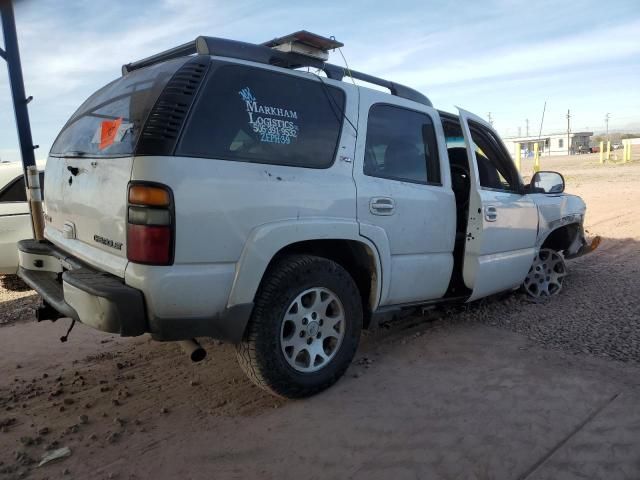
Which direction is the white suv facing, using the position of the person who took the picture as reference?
facing away from the viewer and to the right of the viewer
